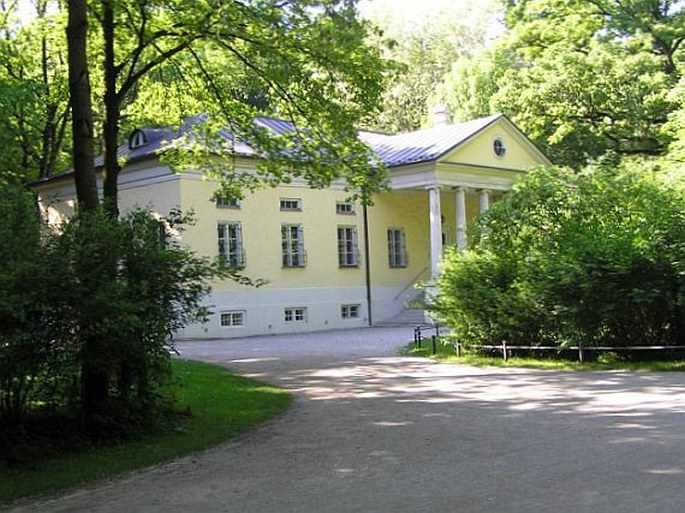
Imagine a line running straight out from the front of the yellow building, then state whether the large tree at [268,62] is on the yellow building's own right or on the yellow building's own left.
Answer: on the yellow building's own right

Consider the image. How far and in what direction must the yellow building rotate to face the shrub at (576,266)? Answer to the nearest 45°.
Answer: approximately 45° to its right

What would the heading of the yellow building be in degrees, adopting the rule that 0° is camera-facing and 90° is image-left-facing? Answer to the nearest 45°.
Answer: approximately 315°
